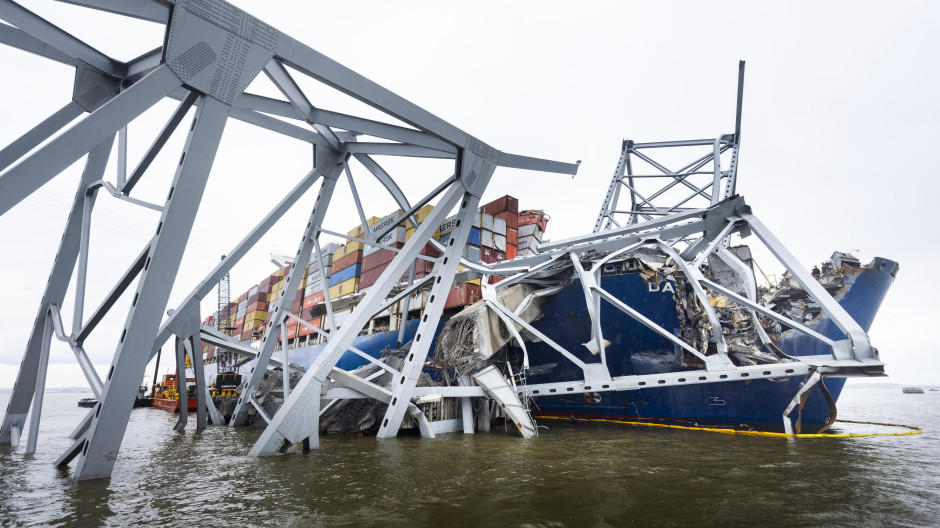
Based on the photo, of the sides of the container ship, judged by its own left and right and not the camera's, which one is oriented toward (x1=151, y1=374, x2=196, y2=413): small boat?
back

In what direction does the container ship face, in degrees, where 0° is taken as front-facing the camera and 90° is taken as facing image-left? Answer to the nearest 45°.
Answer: approximately 315°
